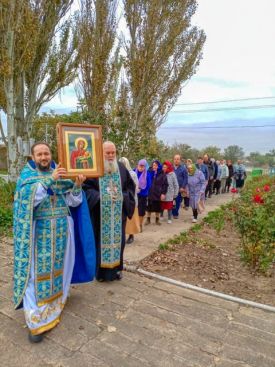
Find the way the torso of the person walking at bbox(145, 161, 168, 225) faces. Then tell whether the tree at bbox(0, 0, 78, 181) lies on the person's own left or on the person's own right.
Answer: on the person's own right

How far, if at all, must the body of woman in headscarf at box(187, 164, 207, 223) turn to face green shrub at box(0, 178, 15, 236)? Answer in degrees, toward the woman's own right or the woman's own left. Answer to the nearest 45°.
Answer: approximately 45° to the woman's own right

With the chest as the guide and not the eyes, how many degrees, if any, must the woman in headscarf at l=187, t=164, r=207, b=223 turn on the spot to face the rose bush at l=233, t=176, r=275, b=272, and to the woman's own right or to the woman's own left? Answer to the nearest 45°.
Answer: approximately 45° to the woman's own left

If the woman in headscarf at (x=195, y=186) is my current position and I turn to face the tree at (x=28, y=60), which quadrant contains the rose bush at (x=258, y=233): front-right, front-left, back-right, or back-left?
back-left

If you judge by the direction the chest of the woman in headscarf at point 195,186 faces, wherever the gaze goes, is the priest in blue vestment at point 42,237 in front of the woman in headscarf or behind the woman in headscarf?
in front

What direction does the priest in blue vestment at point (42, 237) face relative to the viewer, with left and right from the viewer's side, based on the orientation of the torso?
facing the viewer

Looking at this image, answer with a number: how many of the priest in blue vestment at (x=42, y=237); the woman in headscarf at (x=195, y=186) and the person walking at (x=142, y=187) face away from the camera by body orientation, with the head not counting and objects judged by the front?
0

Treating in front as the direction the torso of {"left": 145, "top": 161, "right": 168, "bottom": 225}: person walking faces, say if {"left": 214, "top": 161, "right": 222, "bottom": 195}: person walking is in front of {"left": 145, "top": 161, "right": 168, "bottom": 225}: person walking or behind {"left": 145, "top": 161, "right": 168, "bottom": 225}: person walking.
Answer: behind

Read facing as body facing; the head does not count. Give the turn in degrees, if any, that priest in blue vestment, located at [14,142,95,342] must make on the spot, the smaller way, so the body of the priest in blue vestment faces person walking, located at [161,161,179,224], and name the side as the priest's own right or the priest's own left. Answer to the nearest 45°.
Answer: approximately 135° to the priest's own left

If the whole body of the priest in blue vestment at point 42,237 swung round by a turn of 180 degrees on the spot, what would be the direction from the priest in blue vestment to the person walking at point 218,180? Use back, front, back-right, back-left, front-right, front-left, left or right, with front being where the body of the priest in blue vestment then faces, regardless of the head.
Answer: front-right

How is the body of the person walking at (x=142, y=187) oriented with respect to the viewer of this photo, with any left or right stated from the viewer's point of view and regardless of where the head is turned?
facing the viewer and to the left of the viewer
